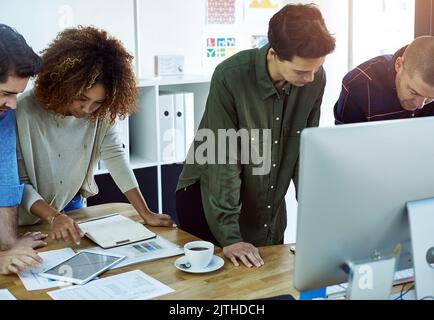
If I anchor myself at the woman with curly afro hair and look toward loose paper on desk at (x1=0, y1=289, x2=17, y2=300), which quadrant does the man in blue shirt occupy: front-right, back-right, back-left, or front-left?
front-right

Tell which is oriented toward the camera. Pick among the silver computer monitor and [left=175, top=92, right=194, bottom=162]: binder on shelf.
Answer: the binder on shelf

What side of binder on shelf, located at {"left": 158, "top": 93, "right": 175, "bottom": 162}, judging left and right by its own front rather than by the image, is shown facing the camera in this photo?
front

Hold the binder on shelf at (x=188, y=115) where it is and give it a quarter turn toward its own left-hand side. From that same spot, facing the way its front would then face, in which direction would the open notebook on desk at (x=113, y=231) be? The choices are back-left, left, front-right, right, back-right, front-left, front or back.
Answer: right

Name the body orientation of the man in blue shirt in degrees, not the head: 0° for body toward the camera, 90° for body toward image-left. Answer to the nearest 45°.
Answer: approximately 315°

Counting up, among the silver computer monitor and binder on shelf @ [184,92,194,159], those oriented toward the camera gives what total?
1

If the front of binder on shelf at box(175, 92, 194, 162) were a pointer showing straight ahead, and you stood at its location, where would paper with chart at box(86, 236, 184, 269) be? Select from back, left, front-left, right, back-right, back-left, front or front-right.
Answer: front

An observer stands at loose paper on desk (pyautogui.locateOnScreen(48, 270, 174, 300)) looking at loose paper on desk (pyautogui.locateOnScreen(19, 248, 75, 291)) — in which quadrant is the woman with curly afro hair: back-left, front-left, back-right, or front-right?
front-right

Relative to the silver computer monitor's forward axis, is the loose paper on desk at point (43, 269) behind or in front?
in front

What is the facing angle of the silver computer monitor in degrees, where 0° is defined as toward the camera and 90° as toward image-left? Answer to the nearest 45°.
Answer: approximately 135°

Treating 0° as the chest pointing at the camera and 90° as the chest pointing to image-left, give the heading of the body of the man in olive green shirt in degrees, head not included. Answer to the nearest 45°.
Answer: approximately 315°

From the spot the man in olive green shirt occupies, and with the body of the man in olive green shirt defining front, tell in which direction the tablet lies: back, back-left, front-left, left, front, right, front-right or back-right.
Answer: right

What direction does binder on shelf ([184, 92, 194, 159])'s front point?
toward the camera

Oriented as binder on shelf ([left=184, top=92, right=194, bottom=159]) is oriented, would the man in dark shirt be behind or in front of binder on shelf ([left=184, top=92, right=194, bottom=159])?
in front

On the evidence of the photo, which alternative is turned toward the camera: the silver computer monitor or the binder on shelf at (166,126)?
the binder on shelf

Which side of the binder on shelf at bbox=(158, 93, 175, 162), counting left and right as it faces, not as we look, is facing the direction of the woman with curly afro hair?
front

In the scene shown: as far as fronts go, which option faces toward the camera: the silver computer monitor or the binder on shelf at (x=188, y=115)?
the binder on shelf
